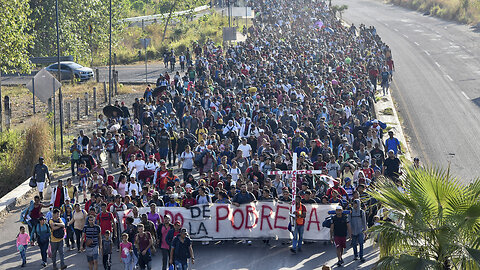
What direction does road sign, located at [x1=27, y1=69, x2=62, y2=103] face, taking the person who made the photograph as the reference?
facing away from the viewer

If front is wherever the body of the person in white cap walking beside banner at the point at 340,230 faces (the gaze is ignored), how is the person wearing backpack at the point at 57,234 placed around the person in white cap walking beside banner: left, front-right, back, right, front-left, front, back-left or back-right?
right

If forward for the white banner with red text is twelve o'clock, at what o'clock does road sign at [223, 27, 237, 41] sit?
The road sign is roughly at 6 o'clock from the white banner with red text.

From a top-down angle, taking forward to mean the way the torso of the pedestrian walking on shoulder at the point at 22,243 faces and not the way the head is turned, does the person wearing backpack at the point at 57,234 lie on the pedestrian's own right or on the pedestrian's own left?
on the pedestrian's own left

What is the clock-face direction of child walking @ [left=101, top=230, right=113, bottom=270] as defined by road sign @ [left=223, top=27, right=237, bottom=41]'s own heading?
The child walking is roughly at 6 o'clock from the road sign.

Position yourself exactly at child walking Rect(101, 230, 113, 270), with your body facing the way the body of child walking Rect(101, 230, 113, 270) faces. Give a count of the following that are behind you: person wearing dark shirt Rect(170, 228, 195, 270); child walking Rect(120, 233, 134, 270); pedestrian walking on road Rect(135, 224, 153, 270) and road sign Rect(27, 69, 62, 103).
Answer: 1

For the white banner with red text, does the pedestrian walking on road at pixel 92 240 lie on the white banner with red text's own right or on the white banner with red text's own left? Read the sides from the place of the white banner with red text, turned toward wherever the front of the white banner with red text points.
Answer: on the white banner with red text's own right

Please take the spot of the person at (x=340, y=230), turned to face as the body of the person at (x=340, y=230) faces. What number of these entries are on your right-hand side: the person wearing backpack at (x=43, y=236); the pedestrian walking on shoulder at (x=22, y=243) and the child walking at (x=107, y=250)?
3

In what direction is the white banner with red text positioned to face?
toward the camera

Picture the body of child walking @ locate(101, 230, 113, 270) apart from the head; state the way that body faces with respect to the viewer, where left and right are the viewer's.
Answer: facing the viewer
